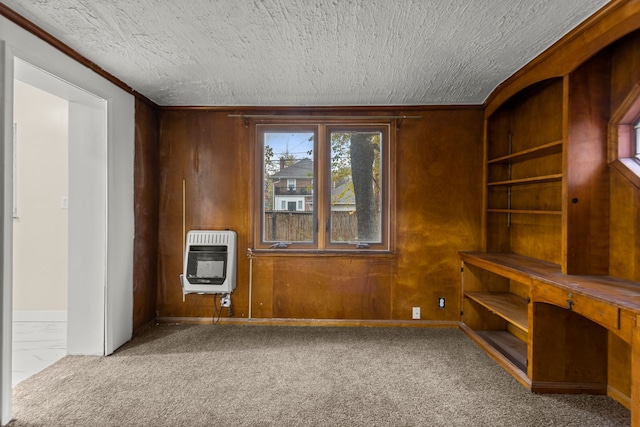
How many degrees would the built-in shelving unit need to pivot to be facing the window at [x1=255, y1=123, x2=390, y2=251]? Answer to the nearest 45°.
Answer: approximately 45° to its right

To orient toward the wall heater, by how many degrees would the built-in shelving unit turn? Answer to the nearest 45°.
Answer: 0° — it already faces it

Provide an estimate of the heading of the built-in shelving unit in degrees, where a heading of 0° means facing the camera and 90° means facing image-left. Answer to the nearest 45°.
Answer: approximately 45°

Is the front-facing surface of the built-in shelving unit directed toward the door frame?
yes
